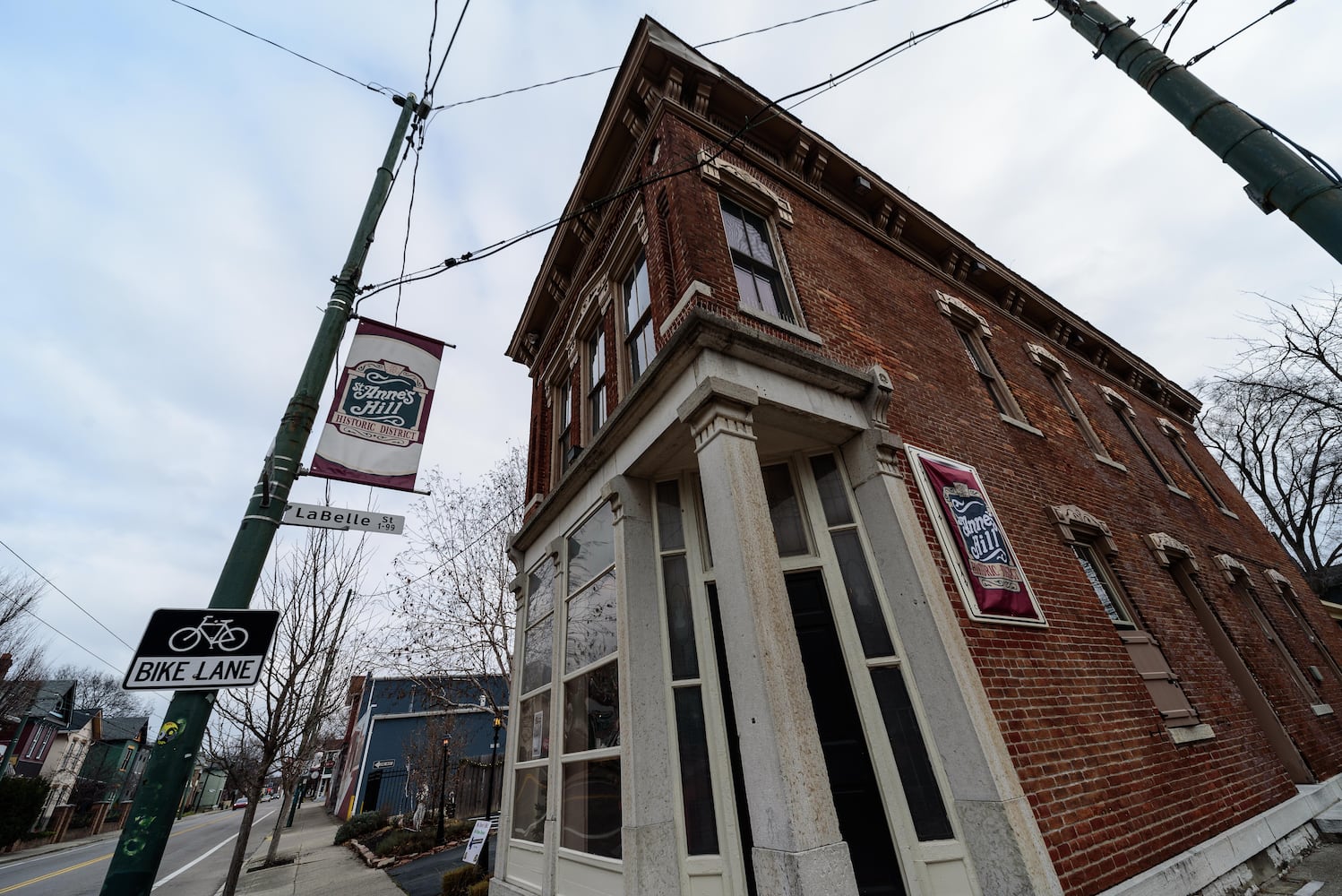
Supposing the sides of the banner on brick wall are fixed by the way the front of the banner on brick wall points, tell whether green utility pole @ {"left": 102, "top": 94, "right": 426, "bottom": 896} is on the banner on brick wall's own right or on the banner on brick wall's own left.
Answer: on the banner on brick wall's own right

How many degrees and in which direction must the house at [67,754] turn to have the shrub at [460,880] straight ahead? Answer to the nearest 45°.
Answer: approximately 45° to its right

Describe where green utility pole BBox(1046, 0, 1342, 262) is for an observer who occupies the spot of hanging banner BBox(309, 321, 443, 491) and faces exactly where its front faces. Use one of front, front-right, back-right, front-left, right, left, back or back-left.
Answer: front-left

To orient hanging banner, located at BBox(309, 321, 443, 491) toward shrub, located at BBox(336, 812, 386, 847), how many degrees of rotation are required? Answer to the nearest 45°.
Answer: approximately 180°

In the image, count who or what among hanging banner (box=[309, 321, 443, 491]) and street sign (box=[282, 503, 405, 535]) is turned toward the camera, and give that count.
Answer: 2

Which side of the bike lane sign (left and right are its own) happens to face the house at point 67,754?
back

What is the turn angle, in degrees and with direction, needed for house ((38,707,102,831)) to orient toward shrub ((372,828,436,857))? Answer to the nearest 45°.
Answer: approximately 45° to its right
